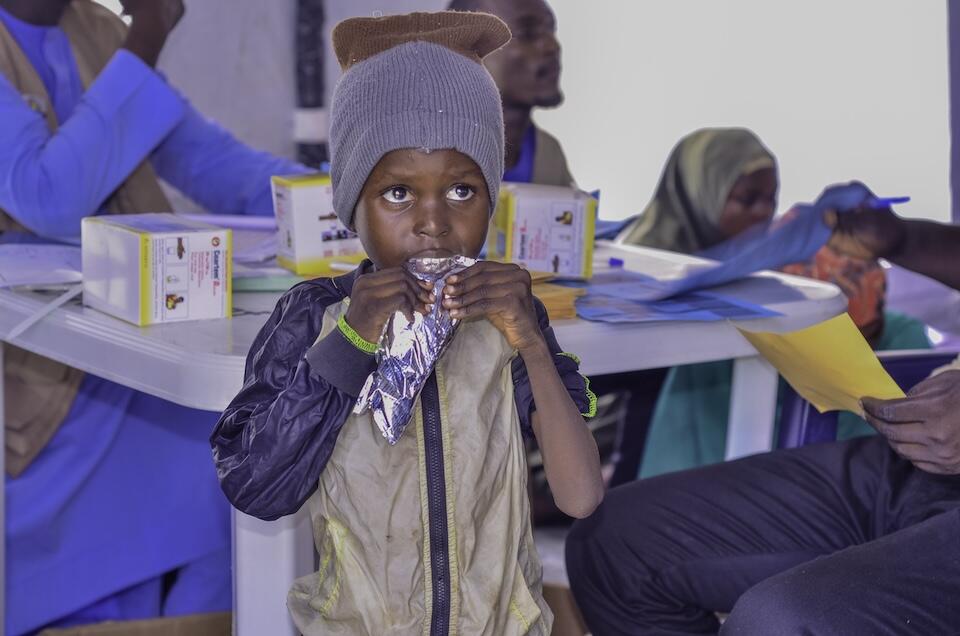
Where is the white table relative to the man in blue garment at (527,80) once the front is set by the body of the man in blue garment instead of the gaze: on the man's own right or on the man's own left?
on the man's own right

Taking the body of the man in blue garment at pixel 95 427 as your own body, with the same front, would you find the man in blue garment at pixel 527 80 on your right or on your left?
on your left

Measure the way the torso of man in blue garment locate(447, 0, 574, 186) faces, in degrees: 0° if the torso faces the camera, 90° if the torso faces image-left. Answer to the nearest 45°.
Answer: approximately 315°

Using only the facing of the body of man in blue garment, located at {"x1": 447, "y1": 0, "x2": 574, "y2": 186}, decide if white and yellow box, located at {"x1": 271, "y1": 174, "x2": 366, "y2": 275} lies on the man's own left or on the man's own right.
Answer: on the man's own right

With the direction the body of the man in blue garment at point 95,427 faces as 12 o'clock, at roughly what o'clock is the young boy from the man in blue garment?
The young boy is roughly at 1 o'clock from the man in blue garment.
